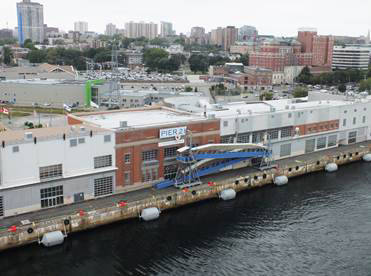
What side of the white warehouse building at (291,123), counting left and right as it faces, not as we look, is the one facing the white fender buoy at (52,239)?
right

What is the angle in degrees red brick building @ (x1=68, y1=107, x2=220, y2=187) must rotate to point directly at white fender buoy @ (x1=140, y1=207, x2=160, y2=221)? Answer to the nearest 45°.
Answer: approximately 45° to its right

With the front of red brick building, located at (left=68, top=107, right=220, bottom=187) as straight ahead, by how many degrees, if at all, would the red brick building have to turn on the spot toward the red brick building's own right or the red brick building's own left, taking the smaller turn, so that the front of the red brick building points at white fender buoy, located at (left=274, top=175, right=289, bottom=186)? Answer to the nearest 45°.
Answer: approximately 45° to the red brick building's own left

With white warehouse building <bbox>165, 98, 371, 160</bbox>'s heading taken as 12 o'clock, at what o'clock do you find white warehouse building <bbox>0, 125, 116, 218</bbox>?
white warehouse building <bbox>0, 125, 116, 218</bbox> is roughly at 3 o'clock from white warehouse building <bbox>165, 98, 371, 160</bbox>.

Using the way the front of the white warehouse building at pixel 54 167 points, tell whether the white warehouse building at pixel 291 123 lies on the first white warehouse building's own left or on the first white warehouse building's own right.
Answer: on the first white warehouse building's own left

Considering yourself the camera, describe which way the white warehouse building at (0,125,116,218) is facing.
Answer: facing the viewer and to the right of the viewer

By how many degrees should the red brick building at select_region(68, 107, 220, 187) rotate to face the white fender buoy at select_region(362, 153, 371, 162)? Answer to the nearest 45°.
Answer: approximately 90° to its left

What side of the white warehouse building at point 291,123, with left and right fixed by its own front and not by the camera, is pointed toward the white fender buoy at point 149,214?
right

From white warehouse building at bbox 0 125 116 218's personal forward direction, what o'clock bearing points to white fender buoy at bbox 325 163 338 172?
The white fender buoy is roughly at 10 o'clock from the white warehouse building.

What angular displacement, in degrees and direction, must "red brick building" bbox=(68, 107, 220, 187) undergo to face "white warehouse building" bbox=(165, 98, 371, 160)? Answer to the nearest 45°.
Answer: approximately 90° to its left

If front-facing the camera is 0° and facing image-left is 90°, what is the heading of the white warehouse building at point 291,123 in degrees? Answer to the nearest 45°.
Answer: approximately 315°
